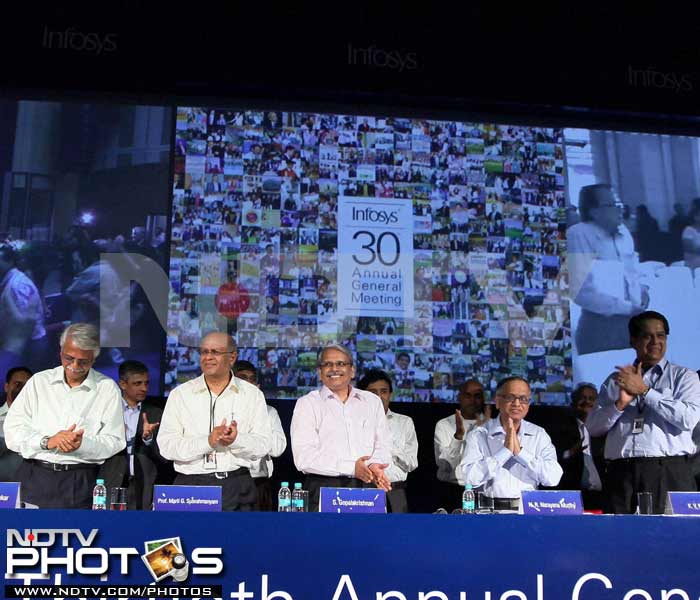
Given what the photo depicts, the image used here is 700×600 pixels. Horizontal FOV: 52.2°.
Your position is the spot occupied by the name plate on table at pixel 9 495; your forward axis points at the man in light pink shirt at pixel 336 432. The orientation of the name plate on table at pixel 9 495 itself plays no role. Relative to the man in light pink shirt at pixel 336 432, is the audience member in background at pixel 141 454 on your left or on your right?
left

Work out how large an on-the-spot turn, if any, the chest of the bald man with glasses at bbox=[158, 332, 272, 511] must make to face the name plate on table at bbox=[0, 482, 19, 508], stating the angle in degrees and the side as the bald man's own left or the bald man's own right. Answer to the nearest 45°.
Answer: approximately 45° to the bald man's own right

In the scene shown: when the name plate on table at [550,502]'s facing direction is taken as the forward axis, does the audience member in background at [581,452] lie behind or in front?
behind

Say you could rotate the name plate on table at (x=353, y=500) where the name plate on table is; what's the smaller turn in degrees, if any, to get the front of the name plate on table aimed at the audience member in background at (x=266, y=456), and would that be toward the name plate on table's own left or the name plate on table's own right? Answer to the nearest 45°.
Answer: approximately 180°

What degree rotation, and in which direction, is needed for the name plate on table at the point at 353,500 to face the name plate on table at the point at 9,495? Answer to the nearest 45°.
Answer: approximately 90° to its right

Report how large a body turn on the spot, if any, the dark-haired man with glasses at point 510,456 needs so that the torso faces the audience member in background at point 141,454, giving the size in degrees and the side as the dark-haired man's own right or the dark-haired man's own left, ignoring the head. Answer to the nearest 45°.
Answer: approximately 90° to the dark-haired man's own right

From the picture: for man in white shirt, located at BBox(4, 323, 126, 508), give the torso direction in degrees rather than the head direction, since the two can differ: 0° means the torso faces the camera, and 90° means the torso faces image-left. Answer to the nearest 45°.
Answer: approximately 0°

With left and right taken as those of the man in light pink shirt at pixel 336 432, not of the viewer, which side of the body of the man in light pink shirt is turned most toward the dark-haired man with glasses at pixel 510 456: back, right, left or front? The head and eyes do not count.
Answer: left
